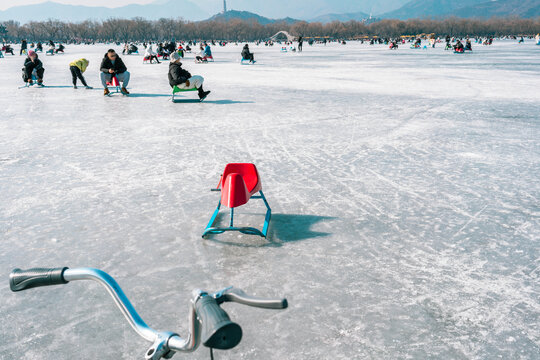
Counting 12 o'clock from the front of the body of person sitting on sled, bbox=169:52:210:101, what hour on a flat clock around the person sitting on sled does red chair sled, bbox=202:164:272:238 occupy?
The red chair sled is roughly at 3 o'clock from the person sitting on sled.

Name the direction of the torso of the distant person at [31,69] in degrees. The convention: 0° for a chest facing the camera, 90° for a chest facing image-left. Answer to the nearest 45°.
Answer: approximately 0°

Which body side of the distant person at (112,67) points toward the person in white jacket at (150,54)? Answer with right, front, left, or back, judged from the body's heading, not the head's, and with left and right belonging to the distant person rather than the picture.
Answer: back

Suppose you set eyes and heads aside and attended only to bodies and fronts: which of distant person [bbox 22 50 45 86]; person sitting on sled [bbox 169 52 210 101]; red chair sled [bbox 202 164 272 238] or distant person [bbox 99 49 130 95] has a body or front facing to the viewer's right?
the person sitting on sled

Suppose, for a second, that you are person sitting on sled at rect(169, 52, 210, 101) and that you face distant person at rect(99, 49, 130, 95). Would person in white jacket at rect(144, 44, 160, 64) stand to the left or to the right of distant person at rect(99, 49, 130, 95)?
right

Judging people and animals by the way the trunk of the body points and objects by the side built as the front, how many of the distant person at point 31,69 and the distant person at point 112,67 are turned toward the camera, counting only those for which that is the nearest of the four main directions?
2

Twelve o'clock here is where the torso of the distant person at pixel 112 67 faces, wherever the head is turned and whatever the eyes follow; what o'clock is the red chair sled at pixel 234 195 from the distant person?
The red chair sled is roughly at 12 o'clock from the distant person.

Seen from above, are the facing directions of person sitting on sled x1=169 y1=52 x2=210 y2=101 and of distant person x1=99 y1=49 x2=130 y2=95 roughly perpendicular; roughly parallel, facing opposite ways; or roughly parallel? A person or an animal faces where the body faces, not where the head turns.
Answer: roughly perpendicular

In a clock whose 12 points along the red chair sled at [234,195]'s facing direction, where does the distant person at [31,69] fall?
The distant person is roughly at 5 o'clock from the red chair sled.

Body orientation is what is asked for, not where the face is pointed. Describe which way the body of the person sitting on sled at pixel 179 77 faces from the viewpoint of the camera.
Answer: to the viewer's right

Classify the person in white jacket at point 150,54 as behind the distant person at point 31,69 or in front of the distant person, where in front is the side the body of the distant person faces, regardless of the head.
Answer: behind

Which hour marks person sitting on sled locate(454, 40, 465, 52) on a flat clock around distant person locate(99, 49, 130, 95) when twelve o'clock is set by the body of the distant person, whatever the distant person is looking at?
The person sitting on sled is roughly at 8 o'clock from the distant person.

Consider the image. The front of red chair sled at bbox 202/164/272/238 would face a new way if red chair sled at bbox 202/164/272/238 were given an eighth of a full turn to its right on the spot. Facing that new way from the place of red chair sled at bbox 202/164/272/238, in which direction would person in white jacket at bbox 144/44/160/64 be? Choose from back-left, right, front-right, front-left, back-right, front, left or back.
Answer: back-right

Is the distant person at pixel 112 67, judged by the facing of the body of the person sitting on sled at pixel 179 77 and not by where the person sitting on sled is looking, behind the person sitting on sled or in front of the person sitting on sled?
behind

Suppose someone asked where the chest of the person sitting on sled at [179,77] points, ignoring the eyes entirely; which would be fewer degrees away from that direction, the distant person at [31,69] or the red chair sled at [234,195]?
the red chair sled

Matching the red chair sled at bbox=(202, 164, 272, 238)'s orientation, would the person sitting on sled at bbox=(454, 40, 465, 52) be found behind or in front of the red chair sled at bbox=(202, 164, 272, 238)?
behind
